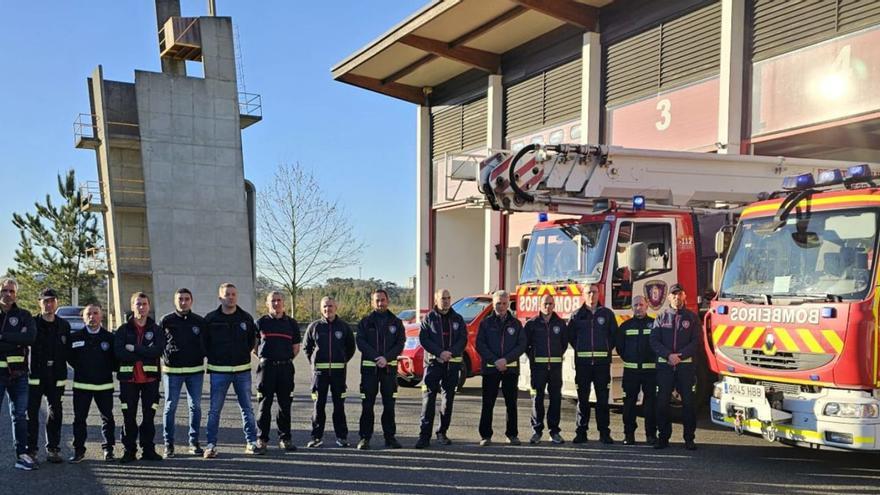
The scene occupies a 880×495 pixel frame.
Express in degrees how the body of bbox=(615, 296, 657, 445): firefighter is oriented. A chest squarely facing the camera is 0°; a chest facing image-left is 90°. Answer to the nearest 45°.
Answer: approximately 0°

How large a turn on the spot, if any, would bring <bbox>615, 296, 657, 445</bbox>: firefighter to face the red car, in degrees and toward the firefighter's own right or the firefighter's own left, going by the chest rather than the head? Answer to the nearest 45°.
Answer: approximately 135° to the firefighter's own right

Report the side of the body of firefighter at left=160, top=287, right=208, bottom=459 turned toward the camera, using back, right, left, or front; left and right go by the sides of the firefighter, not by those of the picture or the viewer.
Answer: front

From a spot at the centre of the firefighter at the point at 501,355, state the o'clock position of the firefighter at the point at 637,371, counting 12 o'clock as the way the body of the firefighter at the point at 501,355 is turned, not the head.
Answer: the firefighter at the point at 637,371 is roughly at 9 o'clock from the firefighter at the point at 501,355.

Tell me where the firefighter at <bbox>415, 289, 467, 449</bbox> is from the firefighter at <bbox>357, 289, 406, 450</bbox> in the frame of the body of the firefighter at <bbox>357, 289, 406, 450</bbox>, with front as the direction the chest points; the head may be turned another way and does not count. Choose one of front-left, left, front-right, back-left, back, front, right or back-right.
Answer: left

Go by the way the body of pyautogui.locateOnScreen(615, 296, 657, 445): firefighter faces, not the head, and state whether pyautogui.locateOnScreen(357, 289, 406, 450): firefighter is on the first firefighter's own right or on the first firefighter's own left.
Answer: on the first firefighter's own right

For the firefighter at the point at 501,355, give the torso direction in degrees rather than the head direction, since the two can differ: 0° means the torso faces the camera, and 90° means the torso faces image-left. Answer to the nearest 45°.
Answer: approximately 0°

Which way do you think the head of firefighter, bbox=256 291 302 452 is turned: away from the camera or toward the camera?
toward the camera

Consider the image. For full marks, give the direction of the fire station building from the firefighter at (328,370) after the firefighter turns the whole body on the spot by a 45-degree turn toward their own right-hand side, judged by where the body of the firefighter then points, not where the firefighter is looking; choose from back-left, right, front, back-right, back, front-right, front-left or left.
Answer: back

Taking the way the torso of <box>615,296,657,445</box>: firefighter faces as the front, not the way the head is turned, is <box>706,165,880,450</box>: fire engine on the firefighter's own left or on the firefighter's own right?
on the firefighter's own left

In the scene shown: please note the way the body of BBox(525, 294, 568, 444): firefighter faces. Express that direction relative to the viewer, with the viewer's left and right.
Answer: facing the viewer

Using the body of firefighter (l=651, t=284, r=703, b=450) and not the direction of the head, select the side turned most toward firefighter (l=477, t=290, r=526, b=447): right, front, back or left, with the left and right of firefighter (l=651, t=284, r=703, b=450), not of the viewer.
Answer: right

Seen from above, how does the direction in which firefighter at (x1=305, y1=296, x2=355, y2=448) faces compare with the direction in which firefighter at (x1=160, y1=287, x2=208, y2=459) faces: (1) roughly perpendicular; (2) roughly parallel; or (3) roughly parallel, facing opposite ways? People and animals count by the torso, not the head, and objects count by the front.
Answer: roughly parallel

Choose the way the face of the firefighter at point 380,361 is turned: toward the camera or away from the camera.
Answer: toward the camera

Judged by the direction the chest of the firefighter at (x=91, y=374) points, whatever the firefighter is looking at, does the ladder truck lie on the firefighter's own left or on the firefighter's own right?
on the firefighter's own left
